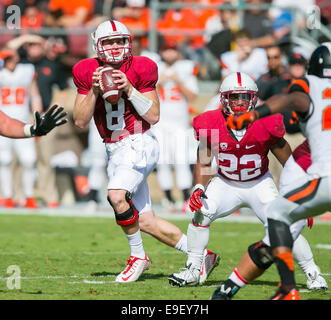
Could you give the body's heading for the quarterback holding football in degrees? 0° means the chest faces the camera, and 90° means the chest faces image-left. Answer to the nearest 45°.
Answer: approximately 0°

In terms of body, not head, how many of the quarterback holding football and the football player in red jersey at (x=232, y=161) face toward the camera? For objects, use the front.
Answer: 2

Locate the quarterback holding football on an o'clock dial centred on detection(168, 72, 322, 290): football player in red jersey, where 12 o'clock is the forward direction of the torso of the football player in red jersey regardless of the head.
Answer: The quarterback holding football is roughly at 3 o'clock from the football player in red jersey.

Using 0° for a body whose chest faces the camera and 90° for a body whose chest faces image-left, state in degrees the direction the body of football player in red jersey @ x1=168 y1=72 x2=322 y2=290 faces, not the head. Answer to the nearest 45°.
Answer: approximately 0°

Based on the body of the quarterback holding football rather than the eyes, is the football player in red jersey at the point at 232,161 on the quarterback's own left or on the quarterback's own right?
on the quarterback's own left
